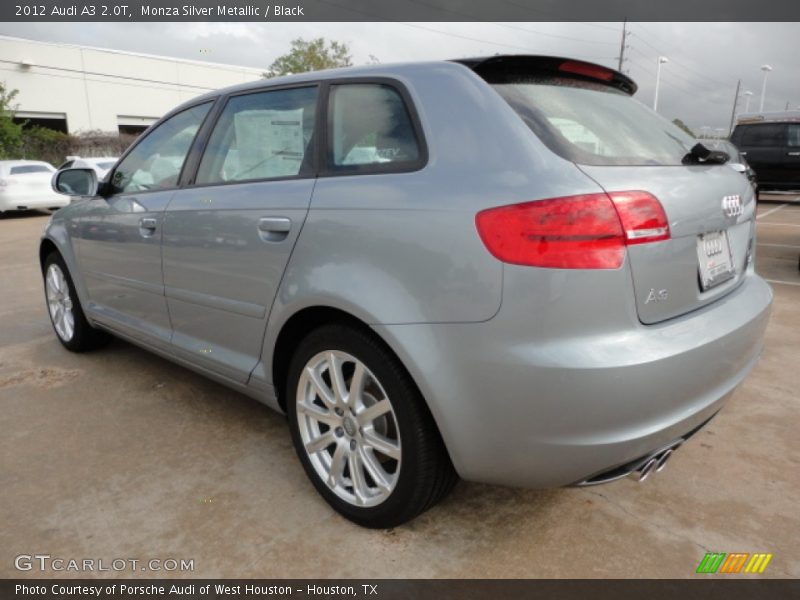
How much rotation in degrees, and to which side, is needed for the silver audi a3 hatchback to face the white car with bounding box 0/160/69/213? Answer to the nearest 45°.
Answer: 0° — it already faces it

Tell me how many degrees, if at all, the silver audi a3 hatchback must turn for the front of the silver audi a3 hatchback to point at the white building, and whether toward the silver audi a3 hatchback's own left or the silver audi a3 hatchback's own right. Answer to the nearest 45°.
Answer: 0° — it already faces it

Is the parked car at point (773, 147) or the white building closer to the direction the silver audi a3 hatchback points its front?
the white building

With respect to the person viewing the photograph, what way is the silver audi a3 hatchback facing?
facing away from the viewer and to the left of the viewer

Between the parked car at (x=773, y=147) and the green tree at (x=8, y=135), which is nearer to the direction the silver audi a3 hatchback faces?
the green tree
